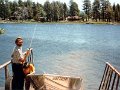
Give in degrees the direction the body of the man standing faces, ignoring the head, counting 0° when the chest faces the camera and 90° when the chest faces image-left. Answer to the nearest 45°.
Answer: approximately 270°
